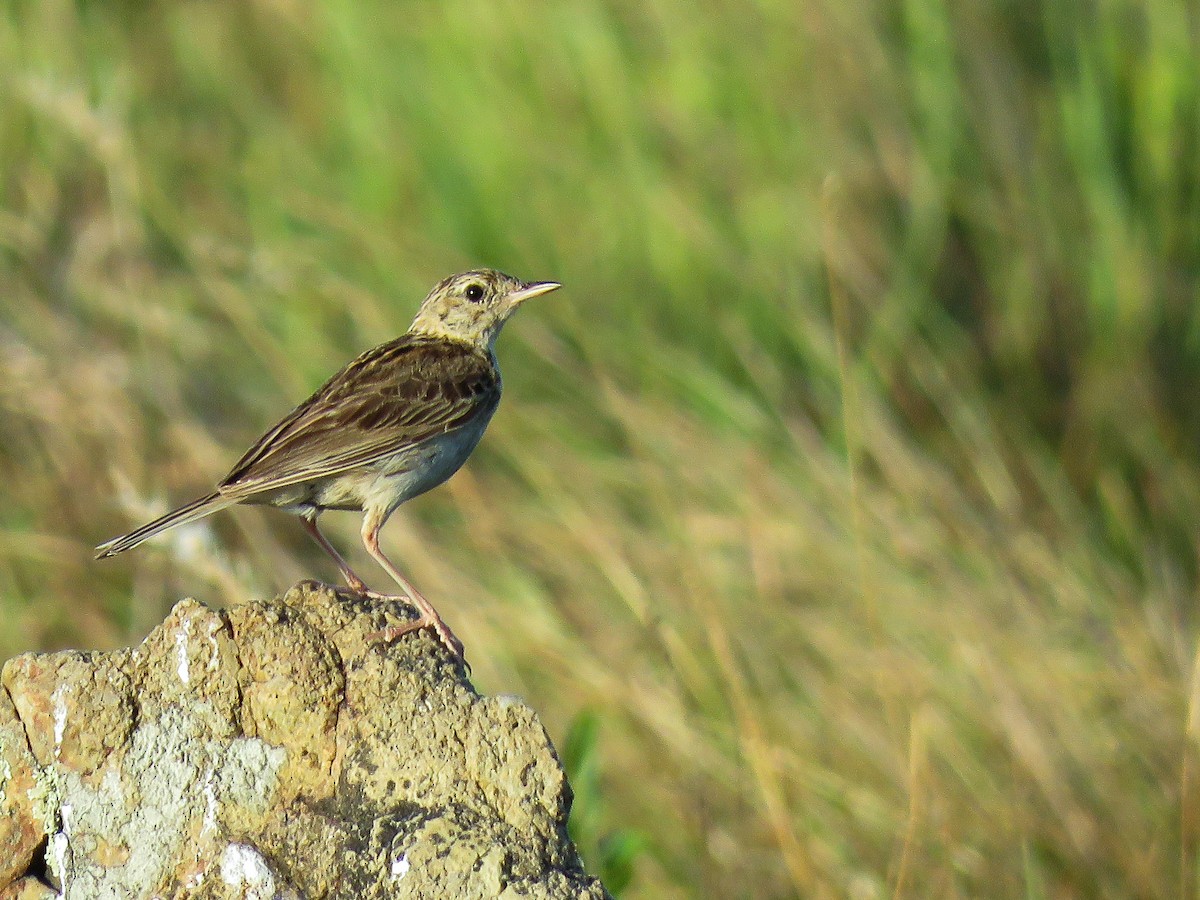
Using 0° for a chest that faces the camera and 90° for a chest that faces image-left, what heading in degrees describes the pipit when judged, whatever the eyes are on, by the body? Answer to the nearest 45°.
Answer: approximately 270°
